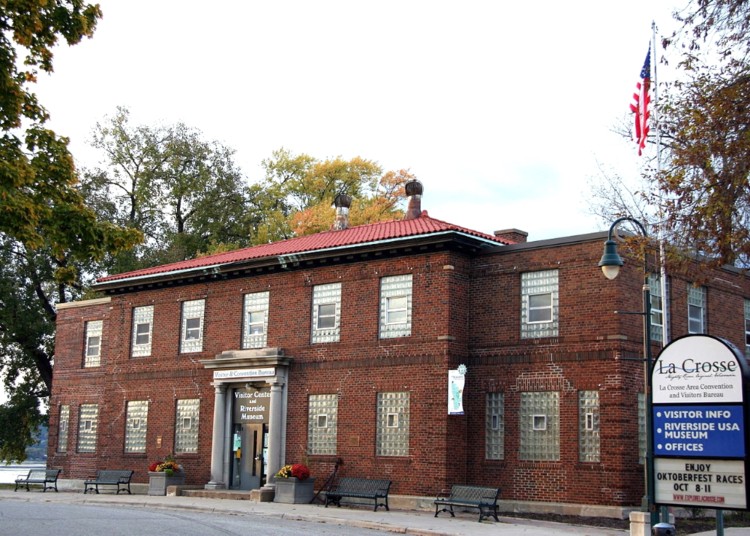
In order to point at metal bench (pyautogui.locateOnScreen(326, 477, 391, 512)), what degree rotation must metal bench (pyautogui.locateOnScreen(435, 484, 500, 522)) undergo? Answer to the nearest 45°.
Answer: approximately 90° to its right

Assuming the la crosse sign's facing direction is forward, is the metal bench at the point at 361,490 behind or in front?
behind

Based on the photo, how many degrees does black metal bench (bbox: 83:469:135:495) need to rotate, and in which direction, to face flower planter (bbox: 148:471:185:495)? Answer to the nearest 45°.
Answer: approximately 90° to its left

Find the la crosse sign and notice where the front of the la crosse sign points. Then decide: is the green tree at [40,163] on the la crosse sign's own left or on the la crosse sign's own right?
on the la crosse sign's own right

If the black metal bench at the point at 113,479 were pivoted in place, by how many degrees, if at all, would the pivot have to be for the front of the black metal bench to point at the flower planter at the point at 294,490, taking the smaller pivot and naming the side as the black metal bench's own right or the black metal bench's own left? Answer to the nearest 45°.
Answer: approximately 90° to the black metal bench's own left

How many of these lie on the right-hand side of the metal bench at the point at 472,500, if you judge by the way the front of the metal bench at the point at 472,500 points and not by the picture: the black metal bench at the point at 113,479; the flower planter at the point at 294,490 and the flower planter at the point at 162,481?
3

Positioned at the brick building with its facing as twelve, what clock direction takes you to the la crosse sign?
The la crosse sign is roughly at 10 o'clock from the brick building.
